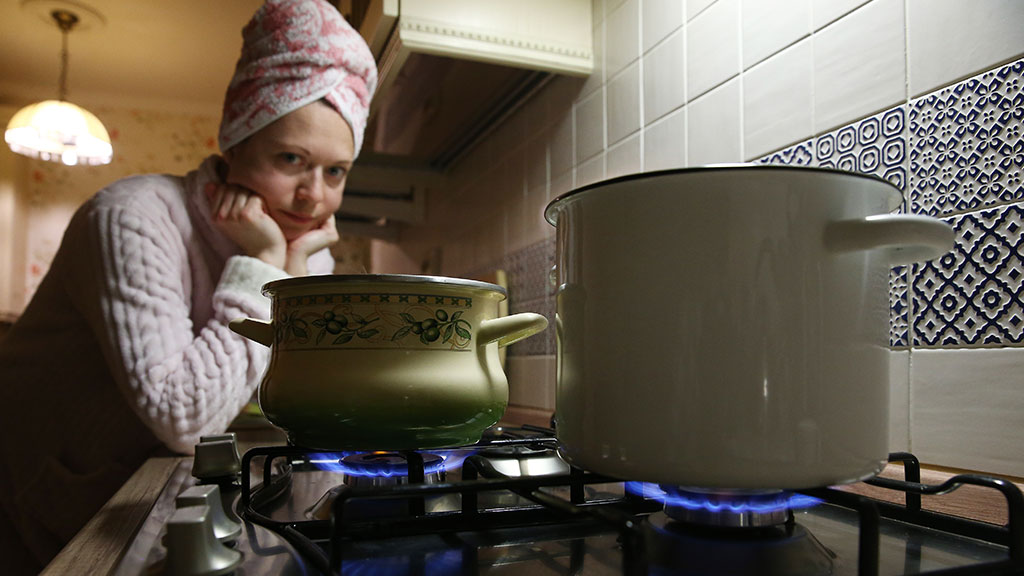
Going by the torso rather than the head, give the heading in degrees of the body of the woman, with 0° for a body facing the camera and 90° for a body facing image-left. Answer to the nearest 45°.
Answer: approximately 315°

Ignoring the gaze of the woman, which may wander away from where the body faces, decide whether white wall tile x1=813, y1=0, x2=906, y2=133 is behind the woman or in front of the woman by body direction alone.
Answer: in front

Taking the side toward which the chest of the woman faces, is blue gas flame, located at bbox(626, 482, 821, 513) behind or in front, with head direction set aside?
in front

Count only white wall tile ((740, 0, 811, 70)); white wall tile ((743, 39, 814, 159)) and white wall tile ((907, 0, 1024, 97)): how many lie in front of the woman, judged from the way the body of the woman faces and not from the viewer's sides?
3

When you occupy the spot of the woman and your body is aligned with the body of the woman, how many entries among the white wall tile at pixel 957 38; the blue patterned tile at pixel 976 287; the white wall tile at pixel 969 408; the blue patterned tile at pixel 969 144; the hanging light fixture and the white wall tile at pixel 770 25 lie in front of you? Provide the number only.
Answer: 5

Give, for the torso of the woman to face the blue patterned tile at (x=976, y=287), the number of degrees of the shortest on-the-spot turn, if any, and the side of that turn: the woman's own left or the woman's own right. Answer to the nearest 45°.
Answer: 0° — they already face it

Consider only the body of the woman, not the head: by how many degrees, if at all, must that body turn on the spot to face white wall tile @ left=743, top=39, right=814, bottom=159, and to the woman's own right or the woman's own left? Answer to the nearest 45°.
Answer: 0° — they already face it

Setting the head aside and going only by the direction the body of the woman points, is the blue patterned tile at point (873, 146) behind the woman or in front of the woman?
in front

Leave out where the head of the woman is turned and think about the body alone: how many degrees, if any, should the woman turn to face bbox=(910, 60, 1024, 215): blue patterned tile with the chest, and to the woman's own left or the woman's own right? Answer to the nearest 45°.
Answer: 0° — they already face it

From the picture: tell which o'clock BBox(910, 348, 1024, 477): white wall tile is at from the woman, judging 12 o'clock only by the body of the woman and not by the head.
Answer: The white wall tile is roughly at 12 o'clock from the woman.

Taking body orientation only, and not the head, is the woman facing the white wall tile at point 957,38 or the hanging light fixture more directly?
the white wall tile
